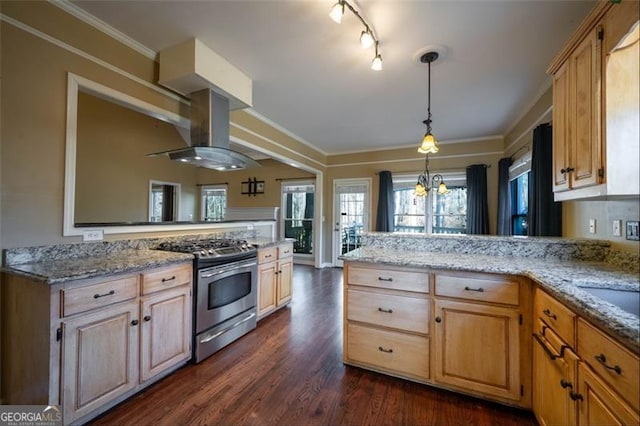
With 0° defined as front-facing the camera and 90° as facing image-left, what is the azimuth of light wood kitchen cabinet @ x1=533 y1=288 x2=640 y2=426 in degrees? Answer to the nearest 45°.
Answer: approximately 45°

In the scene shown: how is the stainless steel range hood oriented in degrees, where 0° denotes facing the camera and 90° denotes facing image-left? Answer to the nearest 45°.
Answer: approximately 315°

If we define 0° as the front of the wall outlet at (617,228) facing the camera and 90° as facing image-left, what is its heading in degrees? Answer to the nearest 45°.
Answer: approximately 45°

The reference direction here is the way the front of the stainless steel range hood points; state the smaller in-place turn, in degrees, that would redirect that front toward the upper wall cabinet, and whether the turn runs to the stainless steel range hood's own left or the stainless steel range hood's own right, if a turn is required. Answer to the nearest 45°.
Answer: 0° — it already faces it

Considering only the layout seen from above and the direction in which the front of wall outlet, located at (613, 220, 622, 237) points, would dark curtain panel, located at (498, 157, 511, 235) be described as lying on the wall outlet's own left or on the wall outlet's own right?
on the wall outlet's own right

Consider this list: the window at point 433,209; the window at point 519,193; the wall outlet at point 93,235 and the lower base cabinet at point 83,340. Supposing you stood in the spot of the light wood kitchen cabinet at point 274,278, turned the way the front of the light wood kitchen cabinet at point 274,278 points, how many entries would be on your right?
2

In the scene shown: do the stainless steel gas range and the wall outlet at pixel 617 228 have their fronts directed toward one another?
yes

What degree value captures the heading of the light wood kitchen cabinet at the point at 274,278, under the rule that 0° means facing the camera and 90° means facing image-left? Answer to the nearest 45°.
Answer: approximately 315°

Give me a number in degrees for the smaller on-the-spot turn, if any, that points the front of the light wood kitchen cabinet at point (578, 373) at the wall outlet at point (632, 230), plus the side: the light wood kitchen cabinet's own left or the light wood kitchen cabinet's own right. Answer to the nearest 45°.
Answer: approximately 135° to the light wood kitchen cabinet's own right

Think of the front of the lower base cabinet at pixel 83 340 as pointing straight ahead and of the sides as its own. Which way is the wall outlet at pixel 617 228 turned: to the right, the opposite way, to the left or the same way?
the opposite way

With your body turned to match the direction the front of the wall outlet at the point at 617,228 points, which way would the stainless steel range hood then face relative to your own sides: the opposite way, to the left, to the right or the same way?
the opposite way
